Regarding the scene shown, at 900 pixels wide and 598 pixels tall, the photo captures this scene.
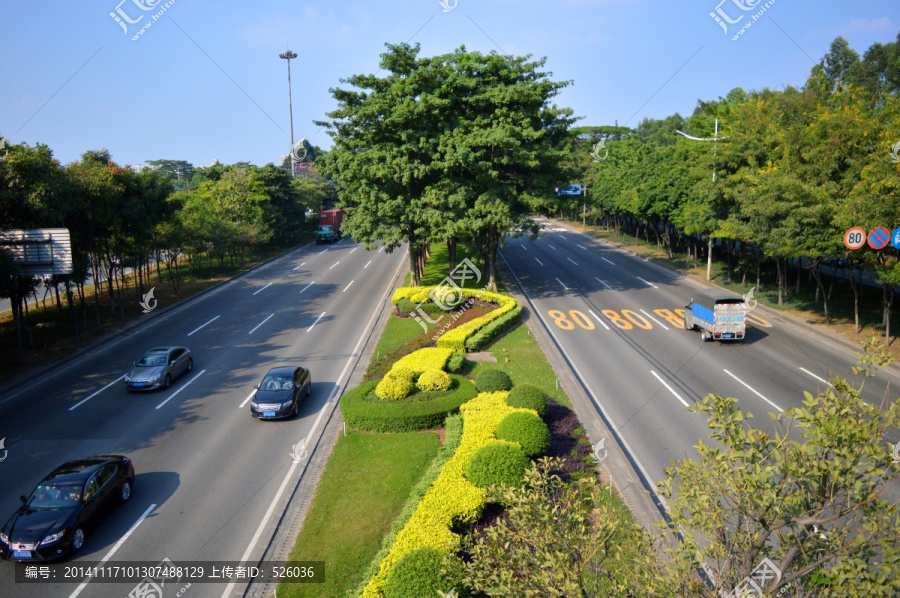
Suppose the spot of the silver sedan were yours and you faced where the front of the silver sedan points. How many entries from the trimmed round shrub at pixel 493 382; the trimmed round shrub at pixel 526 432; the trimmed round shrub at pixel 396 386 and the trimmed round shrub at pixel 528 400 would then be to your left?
4

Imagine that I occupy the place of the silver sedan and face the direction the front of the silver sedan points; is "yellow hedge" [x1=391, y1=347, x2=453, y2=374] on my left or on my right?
on my left

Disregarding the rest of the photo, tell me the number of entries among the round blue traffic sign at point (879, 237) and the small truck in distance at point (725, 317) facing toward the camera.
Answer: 1

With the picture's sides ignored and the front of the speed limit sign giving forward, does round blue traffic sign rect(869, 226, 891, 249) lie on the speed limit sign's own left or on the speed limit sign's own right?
on the speed limit sign's own left

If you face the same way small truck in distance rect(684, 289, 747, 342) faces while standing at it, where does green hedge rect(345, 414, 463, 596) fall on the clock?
The green hedge is roughly at 8 o'clock from the small truck in distance.

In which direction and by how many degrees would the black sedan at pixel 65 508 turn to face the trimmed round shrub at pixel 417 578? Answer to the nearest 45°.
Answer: approximately 90° to its left

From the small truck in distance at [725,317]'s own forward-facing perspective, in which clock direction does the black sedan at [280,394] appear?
The black sedan is roughly at 9 o'clock from the small truck in distance.

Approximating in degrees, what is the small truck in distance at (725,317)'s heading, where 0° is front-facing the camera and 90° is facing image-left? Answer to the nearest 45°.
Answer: approximately 135°

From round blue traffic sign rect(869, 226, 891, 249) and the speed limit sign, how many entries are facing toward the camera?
2

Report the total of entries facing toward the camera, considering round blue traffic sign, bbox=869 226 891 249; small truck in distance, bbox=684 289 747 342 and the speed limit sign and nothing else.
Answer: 2

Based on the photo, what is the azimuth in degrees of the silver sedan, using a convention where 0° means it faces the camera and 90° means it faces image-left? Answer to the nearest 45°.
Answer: approximately 45°

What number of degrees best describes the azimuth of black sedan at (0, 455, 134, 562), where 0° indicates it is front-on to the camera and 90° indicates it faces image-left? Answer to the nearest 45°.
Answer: approximately 45°

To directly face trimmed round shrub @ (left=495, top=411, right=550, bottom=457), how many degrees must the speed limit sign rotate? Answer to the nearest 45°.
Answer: approximately 45° to its right

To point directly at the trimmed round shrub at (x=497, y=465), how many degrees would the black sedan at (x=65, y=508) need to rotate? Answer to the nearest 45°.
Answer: approximately 90° to its left
